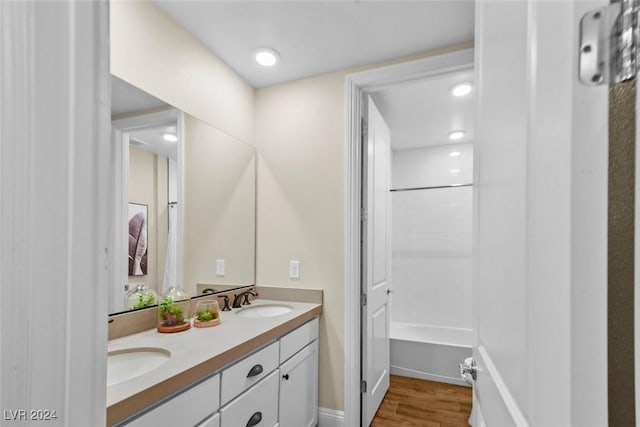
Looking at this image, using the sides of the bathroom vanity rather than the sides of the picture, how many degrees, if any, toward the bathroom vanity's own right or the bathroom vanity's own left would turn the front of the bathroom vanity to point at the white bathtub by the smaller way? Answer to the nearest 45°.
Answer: approximately 90° to the bathroom vanity's own left

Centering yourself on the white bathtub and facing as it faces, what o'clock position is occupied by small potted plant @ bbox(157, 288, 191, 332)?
The small potted plant is roughly at 1 o'clock from the white bathtub.

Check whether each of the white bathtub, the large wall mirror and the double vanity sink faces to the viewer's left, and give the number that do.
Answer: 0

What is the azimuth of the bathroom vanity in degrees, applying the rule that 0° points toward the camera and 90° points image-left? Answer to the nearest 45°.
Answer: approximately 315°

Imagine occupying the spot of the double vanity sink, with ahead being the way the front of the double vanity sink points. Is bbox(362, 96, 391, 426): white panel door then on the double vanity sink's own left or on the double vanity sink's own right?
on the double vanity sink's own left

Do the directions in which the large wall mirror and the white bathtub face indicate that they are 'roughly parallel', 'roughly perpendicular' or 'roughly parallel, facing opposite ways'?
roughly perpendicular

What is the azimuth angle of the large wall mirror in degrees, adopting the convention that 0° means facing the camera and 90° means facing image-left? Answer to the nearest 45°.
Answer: approximately 315°

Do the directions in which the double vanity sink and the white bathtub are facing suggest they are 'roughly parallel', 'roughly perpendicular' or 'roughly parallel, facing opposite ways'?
roughly perpendicular

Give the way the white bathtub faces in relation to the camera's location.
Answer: facing the viewer

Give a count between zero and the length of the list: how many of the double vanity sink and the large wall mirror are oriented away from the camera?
0

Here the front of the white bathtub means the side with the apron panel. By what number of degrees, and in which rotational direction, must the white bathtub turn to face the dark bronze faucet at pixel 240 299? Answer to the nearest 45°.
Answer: approximately 45° to its right

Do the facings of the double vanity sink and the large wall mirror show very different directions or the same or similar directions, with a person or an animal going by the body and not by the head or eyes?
same or similar directions

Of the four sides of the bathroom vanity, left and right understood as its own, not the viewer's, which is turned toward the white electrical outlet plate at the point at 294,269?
left

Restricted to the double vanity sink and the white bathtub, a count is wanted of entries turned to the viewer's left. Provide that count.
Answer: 0
